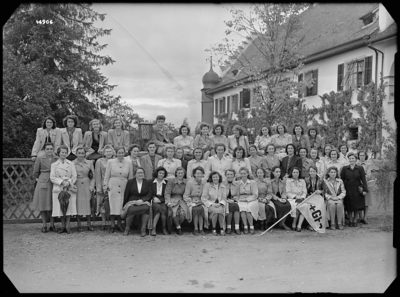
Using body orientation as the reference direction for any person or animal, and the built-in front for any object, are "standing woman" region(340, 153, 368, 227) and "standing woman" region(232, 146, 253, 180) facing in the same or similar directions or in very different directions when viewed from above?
same or similar directions

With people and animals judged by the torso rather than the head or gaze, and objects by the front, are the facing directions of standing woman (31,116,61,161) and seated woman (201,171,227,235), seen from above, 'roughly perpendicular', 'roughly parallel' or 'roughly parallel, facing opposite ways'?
roughly parallel

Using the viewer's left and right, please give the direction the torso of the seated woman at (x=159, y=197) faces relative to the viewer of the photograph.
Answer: facing the viewer

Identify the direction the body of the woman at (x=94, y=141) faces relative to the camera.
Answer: toward the camera

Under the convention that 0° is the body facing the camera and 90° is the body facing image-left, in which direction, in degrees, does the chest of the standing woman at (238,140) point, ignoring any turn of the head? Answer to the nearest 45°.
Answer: approximately 0°

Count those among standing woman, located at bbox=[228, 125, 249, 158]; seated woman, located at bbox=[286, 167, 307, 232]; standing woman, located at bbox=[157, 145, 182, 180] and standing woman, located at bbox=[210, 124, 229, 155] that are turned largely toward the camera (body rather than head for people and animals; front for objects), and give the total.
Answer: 4

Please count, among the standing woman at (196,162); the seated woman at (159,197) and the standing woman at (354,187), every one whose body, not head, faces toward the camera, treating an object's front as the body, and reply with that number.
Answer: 3

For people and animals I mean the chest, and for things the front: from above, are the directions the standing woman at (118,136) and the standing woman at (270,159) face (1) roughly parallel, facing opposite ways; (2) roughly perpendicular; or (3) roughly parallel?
roughly parallel

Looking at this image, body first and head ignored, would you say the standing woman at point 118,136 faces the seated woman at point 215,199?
no

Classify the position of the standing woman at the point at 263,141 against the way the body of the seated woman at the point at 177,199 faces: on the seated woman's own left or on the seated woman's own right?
on the seated woman's own left

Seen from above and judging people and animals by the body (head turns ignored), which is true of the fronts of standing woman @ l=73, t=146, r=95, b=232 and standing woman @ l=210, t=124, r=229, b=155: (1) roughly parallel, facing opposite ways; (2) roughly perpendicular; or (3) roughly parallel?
roughly parallel

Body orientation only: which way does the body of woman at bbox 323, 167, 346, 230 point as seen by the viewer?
toward the camera

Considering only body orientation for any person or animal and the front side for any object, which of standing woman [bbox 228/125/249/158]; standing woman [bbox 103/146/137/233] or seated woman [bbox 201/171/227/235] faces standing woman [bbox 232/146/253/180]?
standing woman [bbox 228/125/249/158]

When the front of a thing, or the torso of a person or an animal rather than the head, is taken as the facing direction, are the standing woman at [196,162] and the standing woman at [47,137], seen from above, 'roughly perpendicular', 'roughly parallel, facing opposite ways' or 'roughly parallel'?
roughly parallel

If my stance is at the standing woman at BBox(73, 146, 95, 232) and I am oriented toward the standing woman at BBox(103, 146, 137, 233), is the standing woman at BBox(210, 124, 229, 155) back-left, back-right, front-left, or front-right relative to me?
front-left

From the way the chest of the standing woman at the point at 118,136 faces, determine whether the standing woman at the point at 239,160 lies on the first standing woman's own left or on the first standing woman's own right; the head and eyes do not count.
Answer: on the first standing woman's own left

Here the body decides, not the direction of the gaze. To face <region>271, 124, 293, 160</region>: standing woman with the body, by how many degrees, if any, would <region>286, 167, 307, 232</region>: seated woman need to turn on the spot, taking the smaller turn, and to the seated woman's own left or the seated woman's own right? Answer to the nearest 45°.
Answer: approximately 180°

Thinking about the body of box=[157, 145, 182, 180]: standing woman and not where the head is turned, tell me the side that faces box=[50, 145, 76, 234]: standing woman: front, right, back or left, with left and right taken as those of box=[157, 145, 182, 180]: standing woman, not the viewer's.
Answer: right

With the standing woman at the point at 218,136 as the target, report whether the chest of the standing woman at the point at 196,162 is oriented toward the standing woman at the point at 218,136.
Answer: no

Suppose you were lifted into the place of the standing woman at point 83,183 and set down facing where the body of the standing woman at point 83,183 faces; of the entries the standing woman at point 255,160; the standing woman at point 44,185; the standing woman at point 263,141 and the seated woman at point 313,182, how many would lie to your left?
3
